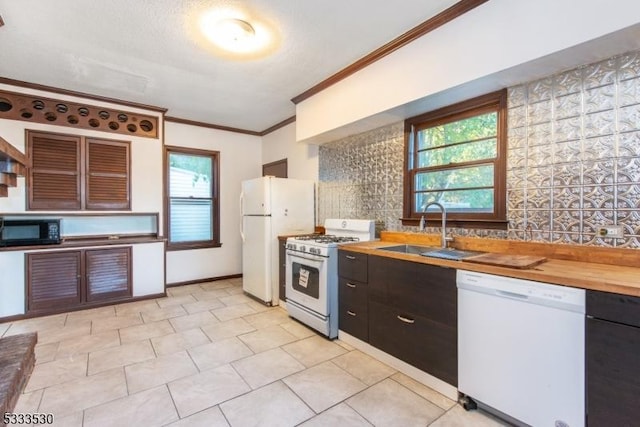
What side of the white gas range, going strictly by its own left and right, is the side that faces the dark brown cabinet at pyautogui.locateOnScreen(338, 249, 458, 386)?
left

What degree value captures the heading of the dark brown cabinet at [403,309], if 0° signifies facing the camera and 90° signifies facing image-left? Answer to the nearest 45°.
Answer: approximately 45°

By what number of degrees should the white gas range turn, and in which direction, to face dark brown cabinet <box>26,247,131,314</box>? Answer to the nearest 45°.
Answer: approximately 45° to its right

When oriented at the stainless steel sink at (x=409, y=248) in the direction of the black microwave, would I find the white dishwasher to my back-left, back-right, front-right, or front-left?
back-left

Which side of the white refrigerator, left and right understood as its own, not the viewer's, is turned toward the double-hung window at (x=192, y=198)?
right

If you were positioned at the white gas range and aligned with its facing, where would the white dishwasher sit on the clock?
The white dishwasher is roughly at 9 o'clock from the white gas range.

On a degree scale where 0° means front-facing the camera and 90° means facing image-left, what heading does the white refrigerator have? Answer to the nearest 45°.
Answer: approximately 45°

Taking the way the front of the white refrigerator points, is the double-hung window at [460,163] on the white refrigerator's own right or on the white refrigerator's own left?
on the white refrigerator's own left

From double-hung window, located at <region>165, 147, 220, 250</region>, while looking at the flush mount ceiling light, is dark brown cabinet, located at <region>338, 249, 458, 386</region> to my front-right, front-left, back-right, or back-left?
front-left

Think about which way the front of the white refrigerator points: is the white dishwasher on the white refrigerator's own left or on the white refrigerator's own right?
on the white refrigerator's own left

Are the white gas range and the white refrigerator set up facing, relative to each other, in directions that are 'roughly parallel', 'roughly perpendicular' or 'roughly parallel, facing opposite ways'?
roughly parallel

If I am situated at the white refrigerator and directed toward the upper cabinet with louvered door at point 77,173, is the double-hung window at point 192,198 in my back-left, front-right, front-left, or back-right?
front-right

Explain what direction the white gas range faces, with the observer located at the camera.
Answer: facing the viewer and to the left of the viewer

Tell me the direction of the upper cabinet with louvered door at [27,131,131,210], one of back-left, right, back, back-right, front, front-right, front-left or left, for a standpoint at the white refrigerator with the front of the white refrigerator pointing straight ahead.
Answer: front-right

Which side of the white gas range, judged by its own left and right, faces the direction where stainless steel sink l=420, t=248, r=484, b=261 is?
left

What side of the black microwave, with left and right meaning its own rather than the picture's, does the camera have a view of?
front

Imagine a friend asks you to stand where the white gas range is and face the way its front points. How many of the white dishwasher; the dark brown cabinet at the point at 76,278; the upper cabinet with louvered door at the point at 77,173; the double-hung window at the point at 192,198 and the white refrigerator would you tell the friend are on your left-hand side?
1
